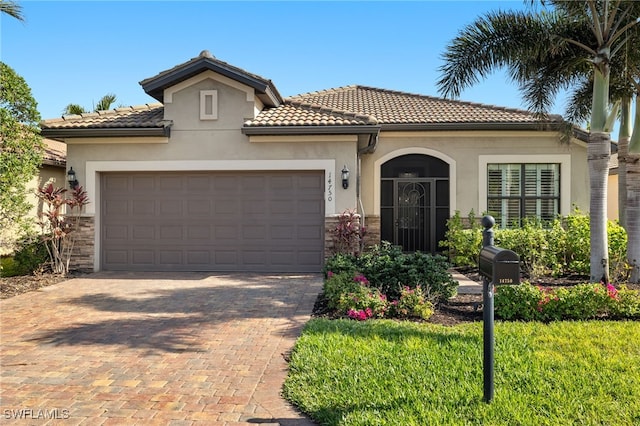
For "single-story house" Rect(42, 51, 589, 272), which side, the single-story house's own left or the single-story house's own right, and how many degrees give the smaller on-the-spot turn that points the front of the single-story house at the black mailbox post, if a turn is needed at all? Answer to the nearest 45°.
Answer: approximately 45° to the single-story house's own left

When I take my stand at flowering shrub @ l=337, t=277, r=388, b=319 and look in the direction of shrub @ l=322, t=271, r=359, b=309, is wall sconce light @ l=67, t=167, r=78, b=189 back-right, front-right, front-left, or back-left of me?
front-left

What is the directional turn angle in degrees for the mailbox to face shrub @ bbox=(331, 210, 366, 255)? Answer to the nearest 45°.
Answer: approximately 180°

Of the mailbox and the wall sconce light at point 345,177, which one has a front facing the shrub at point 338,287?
the wall sconce light

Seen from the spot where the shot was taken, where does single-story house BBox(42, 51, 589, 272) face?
facing the viewer

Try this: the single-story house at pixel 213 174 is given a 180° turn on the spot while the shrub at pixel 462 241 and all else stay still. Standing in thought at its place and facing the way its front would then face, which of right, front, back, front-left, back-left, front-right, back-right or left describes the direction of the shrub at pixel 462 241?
right

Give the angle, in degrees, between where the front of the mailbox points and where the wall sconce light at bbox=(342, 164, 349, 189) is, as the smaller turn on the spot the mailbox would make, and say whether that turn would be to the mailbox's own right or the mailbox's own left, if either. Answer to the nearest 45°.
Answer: approximately 180°

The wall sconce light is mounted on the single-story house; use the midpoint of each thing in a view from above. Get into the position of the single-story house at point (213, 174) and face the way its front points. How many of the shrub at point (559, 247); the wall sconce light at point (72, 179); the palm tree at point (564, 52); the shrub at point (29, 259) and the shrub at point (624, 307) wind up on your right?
2

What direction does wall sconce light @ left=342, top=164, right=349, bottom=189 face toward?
toward the camera

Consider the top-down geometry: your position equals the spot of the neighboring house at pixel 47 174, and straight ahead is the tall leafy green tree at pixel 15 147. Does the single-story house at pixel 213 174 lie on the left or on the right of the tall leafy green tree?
left

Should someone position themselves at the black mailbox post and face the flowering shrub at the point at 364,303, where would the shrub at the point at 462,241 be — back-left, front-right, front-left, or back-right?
front-right

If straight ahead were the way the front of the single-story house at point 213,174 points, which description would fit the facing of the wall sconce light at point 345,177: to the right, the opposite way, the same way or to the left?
the same way

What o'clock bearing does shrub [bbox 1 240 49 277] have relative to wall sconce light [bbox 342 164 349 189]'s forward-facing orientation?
The shrub is roughly at 3 o'clock from the wall sconce light.

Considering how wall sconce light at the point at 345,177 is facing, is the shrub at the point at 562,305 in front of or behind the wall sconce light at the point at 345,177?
in front

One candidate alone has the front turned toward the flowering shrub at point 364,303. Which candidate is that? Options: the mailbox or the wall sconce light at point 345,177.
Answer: the wall sconce light

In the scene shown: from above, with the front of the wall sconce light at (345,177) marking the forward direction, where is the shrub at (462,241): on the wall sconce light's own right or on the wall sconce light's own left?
on the wall sconce light's own left
